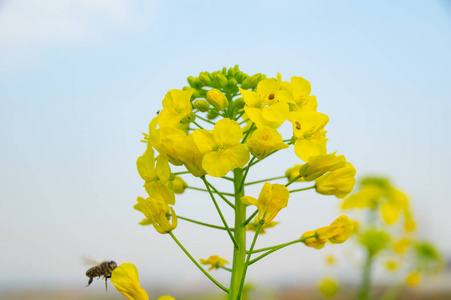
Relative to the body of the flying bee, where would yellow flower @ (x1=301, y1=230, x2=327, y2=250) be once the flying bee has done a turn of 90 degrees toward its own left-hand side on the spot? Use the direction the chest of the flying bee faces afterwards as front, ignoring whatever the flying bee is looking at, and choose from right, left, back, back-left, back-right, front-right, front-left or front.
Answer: back-right

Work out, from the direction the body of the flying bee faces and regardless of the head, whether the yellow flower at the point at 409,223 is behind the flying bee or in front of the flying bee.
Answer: in front

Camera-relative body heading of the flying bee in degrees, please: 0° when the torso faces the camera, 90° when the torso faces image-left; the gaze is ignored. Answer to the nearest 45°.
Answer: approximately 270°

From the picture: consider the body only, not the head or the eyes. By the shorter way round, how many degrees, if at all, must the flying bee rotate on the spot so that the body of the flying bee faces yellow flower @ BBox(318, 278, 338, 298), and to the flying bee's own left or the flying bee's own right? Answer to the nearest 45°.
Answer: approximately 45° to the flying bee's own left

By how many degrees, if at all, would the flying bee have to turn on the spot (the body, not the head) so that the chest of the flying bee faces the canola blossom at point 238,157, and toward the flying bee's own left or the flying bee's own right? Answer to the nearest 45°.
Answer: approximately 45° to the flying bee's own right

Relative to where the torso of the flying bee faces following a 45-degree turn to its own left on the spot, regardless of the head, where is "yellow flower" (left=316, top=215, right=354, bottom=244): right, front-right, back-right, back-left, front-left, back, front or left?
right

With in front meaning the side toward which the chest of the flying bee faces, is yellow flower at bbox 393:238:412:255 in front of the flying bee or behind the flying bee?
in front

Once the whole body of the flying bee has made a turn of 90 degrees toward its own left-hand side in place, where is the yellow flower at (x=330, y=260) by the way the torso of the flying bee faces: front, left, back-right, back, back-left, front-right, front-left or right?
front-right

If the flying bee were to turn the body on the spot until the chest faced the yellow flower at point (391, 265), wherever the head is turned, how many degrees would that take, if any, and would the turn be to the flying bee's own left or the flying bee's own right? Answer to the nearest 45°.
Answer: approximately 45° to the flying bee's own left

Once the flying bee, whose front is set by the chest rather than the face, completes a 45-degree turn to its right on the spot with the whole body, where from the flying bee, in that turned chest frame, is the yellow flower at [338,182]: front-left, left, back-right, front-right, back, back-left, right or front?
front

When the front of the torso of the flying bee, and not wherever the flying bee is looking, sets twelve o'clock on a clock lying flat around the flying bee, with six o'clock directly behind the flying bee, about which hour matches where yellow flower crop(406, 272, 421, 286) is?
The yellow flower is roughly at 11 o'clock from the flying bee.
